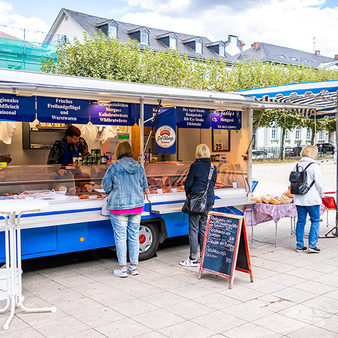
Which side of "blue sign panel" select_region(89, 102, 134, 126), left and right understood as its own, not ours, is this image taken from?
front

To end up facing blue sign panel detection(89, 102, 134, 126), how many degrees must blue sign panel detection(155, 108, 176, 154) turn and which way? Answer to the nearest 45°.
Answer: approximately 45° to its right

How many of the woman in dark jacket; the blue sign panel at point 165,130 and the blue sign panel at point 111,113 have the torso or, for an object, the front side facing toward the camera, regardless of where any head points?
2

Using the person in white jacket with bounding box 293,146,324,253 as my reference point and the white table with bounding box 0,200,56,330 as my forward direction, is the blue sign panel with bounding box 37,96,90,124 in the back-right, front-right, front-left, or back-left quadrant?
front-right

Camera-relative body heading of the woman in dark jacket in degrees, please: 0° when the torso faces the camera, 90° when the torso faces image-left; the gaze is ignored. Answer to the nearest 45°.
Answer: approximately 135°

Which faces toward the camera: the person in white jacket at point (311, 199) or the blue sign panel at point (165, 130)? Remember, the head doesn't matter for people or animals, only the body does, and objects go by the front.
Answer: the blue sign panel

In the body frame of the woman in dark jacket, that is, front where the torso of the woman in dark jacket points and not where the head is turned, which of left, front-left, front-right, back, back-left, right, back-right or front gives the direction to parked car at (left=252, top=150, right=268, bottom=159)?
front-right

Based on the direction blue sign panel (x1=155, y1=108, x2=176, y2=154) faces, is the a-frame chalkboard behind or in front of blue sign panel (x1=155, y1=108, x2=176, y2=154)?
in front

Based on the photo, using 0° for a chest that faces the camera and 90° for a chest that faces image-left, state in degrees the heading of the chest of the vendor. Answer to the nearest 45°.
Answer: approximately 315°

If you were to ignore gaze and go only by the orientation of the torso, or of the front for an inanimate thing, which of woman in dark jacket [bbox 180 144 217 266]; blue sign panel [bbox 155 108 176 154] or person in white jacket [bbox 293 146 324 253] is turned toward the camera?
the blue sign panel

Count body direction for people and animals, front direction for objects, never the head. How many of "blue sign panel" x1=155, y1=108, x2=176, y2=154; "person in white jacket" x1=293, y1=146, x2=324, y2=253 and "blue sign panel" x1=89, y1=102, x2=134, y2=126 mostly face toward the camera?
2

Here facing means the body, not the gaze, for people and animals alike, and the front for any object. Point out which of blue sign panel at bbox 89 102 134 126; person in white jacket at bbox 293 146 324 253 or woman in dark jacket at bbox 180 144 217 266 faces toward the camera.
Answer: the blue sign panel

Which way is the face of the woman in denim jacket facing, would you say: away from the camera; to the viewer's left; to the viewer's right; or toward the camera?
away from the camera

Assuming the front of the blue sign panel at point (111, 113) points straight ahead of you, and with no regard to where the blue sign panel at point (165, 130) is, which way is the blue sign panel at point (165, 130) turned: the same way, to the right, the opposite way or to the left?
the same way
